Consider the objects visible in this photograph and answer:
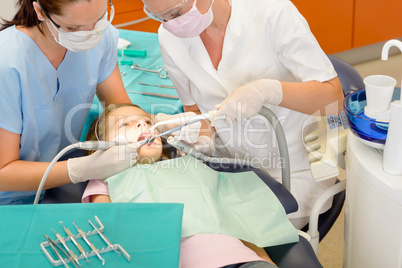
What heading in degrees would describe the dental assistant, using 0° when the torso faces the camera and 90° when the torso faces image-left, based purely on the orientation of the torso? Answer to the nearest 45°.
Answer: approximately 315°

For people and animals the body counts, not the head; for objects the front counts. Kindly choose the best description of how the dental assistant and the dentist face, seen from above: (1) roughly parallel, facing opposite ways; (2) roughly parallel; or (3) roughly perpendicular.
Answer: roughly perpendicular

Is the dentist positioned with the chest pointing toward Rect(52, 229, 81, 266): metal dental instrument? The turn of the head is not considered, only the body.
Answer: yes

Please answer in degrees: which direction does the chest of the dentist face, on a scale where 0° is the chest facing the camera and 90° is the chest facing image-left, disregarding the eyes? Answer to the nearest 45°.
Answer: approximately 45°

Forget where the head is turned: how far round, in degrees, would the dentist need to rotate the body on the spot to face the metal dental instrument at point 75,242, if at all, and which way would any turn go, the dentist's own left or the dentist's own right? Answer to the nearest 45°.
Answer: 0° — they already face it

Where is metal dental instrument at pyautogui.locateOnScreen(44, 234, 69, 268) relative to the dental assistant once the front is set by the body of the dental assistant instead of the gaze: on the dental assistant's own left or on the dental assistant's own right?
on the dental assistant's own right
